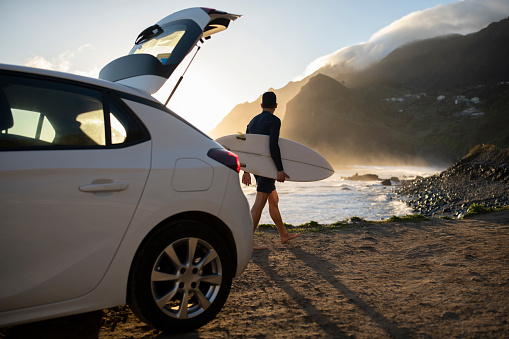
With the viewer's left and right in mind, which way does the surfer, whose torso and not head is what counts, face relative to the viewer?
facing away from the viewer and to the right of the viewer

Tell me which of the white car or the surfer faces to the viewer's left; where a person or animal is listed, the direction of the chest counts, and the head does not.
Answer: the white car

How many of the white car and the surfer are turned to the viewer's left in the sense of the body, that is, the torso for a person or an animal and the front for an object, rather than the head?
1

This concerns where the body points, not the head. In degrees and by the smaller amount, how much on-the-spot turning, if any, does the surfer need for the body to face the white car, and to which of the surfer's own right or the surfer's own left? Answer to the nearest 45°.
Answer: approximately 135° to the surfer's own right

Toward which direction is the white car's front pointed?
to the viewer's left

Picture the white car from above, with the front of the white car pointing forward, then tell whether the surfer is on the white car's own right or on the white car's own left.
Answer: on the white car's own right
